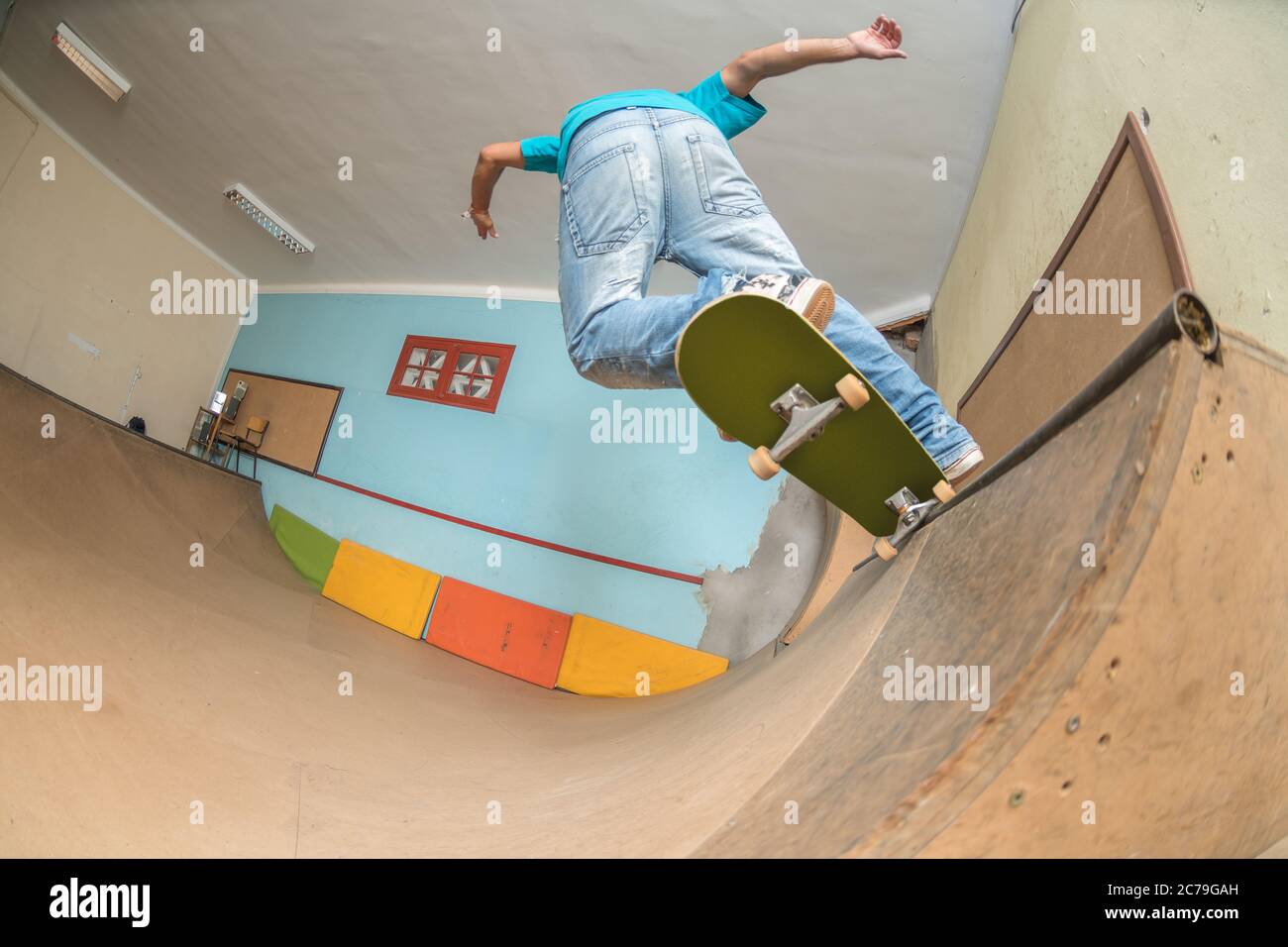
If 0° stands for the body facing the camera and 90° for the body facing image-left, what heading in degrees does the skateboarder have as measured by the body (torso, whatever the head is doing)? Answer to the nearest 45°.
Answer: approximately 180°
